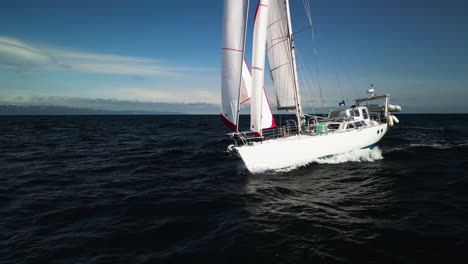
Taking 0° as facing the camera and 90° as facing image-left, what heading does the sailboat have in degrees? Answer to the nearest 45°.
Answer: approximately 45°
